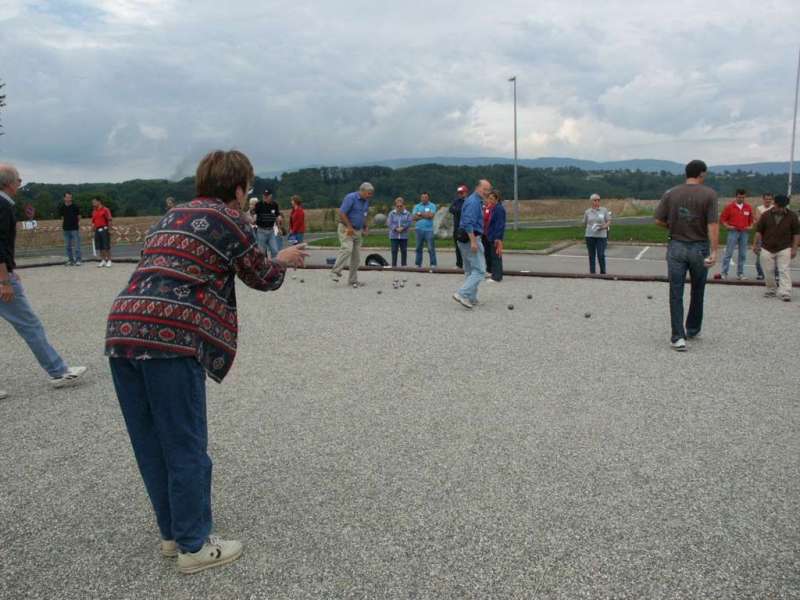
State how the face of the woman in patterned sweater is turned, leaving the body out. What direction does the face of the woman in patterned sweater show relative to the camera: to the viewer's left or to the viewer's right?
to the viewer's right

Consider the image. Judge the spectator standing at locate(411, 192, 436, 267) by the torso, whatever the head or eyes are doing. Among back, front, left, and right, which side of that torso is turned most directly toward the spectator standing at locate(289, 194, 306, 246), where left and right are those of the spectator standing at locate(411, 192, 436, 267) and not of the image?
right

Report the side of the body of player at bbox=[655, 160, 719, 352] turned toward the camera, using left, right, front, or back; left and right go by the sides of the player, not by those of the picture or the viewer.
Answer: back

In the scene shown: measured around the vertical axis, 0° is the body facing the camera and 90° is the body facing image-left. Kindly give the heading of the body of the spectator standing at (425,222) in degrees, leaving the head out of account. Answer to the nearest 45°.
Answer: approximately 0°

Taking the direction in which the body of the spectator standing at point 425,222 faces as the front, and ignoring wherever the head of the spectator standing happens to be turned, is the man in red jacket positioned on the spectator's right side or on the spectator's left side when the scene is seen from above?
on the spectator's left side

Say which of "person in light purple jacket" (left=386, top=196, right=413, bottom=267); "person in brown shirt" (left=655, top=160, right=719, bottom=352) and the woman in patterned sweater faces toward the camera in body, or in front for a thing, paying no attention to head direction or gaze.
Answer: "person in light purple jacket" (left=386, top=196, right=413, bottom=267)

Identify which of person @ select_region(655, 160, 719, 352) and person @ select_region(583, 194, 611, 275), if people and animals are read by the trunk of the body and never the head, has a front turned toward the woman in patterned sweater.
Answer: person @ select_region(583, 194, 611, 275)

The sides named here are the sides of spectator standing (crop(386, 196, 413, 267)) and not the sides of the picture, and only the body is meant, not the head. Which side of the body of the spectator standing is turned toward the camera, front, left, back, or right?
front

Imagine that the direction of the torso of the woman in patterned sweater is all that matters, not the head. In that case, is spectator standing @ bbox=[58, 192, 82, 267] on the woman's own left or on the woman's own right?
on the woman's own left

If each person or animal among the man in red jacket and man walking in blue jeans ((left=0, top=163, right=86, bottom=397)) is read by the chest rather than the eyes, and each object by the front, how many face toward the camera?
1

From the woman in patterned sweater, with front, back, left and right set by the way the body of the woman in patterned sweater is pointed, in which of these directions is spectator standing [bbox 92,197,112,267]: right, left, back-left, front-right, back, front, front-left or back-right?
front-left

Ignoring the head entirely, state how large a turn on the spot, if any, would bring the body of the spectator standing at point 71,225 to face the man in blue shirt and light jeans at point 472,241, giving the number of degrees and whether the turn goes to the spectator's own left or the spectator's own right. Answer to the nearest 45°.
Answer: approximately 45° to the spectator's own left

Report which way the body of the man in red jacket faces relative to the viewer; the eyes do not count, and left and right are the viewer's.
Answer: facing the viewer

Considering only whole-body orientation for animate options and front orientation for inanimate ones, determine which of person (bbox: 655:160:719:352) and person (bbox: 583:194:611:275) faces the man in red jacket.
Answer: person (bbox: 655:160:719:352)
